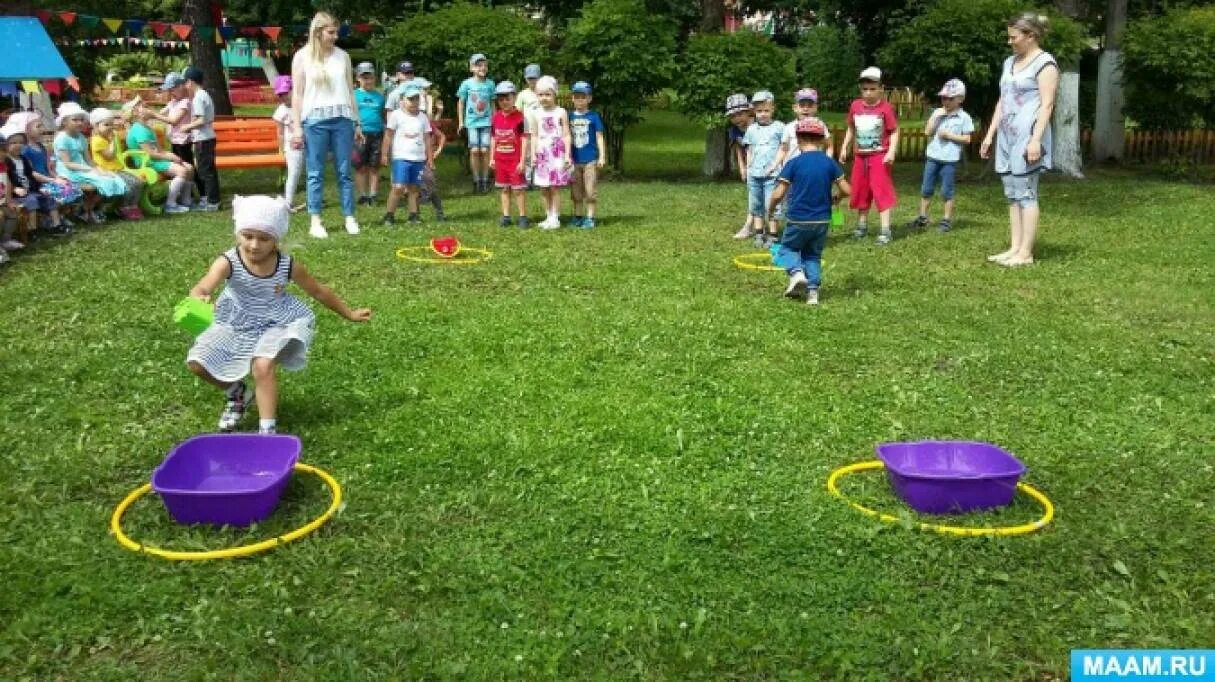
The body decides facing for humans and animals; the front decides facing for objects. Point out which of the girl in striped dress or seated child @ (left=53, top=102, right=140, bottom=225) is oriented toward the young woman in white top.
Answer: the seated child

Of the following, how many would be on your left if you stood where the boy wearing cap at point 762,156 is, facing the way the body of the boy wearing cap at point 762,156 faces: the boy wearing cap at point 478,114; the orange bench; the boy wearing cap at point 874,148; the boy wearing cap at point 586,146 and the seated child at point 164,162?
1

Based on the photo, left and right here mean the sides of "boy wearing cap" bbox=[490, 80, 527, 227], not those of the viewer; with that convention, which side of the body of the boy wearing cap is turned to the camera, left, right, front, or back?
front

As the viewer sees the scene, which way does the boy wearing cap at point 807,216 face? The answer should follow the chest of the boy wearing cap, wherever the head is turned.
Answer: away from the camera

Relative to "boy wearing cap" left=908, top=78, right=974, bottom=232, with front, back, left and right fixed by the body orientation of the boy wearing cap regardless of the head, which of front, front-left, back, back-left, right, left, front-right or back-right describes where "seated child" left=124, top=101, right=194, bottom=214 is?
front-right

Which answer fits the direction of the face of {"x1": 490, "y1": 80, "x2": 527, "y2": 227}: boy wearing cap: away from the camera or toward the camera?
toward the camera

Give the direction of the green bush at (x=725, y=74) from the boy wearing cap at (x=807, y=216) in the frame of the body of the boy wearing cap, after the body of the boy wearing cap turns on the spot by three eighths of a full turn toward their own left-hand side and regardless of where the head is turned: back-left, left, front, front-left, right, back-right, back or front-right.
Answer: back-right

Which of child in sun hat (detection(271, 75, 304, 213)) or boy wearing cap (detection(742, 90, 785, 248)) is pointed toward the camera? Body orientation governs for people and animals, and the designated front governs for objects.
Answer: the boy wearing cap

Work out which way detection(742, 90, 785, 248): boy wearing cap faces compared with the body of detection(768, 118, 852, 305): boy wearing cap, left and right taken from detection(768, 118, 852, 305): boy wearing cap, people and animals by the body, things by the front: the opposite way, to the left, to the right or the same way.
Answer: the opposite way

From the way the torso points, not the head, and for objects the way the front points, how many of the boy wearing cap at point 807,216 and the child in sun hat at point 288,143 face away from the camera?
1

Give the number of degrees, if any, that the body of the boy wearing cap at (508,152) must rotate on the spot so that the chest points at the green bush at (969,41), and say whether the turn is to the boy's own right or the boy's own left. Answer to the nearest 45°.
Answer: approximately 135° to the boy's own left

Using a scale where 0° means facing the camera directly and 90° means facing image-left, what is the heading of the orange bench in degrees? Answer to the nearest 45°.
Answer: approximately 0°

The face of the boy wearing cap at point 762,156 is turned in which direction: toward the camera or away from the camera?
toward the camera

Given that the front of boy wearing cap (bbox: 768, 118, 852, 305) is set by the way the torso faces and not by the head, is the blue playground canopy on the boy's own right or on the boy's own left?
on the boy's own left
